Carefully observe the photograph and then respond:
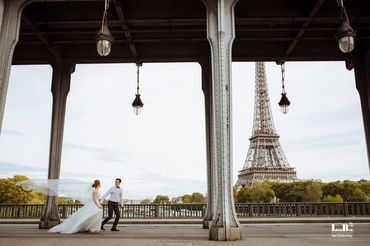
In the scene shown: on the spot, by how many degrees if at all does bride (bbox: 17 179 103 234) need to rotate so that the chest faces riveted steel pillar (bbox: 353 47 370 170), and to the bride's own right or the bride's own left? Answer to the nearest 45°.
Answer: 0° — they already face it

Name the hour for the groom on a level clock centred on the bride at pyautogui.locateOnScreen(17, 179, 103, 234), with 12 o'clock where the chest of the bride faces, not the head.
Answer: The groom is roughly at 12 o'clock from the bride.

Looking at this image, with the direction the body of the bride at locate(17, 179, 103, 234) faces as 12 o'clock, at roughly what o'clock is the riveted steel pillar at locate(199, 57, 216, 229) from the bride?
The riveted steel pillar is roughly at 12 o'clock from the bride.

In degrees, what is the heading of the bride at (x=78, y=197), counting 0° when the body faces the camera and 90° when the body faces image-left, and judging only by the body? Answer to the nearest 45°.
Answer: approximately 270°
